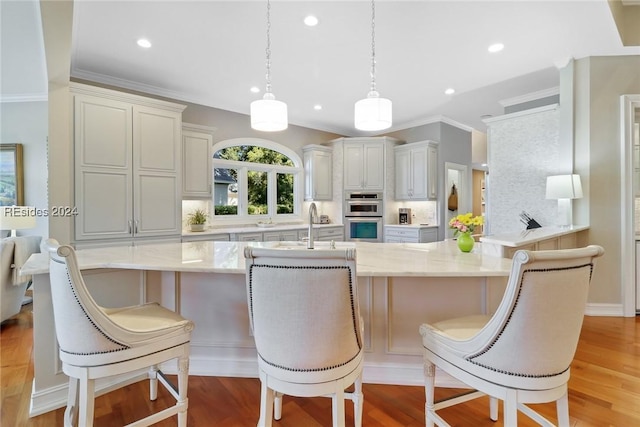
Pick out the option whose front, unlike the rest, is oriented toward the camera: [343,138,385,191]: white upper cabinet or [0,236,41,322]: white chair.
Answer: the white upper cabinet

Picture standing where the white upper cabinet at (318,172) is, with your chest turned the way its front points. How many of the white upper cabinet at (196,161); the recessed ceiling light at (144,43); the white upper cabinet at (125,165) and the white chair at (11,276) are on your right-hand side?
4

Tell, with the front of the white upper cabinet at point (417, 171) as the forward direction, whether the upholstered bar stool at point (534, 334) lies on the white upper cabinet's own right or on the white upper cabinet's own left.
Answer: on the white upper cabinet's own left

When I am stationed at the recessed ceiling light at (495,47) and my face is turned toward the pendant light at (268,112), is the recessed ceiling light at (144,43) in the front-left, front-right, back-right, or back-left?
front-right

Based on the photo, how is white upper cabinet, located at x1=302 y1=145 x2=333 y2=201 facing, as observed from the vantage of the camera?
facing the viewer and to the right of the viewer

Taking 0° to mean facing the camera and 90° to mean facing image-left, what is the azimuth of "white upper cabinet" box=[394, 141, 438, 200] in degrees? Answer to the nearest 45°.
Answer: approximately 45°

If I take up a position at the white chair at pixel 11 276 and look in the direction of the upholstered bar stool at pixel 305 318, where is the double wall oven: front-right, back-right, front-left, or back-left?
front-left

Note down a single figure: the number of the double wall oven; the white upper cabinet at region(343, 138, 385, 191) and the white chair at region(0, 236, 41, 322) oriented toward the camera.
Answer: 2

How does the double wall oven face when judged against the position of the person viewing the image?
facing the viewer

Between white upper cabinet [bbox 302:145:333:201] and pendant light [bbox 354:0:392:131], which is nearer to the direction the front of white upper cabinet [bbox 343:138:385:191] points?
the pendant light

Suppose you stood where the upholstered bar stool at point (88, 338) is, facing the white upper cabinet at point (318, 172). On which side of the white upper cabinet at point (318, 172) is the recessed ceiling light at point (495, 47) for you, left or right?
right

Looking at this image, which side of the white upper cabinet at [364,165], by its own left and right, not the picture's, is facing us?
front

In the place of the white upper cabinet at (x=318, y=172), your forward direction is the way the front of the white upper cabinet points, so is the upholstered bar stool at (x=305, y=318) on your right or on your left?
on your right

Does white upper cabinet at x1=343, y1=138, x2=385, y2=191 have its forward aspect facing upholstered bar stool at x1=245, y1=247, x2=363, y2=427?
yes
